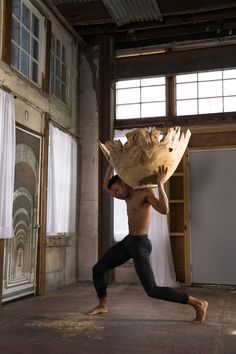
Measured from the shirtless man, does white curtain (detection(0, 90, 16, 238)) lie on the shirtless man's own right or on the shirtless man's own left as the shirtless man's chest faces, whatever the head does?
on the shirtless man's own right

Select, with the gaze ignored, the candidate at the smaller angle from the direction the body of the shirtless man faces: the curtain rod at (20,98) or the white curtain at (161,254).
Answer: the curtain rod

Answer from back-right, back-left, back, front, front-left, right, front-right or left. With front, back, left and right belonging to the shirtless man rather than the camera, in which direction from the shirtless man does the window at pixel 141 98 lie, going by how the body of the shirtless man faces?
back-right

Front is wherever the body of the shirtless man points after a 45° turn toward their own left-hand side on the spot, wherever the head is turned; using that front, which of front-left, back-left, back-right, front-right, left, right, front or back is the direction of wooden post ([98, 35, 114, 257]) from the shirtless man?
back

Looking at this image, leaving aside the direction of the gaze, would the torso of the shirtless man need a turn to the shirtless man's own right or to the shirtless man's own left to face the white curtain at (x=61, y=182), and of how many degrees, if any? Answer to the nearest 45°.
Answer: approximately 90° to the shirtless man's own right

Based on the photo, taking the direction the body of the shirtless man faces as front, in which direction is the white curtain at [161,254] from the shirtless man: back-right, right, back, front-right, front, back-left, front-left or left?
back-right

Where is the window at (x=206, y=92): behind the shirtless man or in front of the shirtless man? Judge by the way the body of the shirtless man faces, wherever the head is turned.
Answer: behind

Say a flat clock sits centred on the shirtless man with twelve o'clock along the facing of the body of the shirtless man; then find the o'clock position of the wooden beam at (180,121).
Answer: The wooden beam is roughly at 5 o'clock from the shirtless man.

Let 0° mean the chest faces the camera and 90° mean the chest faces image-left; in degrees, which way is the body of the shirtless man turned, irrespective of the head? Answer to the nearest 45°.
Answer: approximately 45°

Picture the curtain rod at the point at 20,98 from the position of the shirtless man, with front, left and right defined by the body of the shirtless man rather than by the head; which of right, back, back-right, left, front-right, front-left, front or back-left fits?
right
